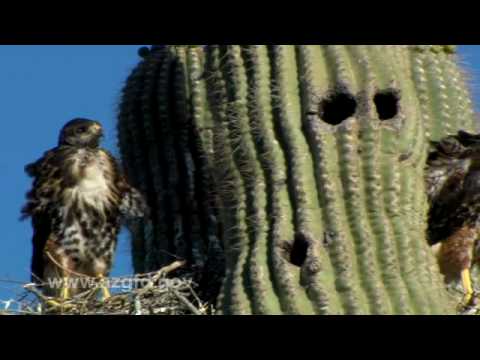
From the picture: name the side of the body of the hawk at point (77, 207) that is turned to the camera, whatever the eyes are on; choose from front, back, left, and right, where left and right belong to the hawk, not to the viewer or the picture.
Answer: front

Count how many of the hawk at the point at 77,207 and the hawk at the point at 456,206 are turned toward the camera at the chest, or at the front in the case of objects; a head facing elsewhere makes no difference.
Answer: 1

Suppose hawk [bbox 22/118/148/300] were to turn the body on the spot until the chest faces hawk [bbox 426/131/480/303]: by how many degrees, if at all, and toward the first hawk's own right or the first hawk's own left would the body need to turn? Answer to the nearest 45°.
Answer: approximately 90° to the first hawk's own left

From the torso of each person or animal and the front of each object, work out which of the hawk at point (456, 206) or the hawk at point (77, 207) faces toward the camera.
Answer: the hawk at point (77, 207)
